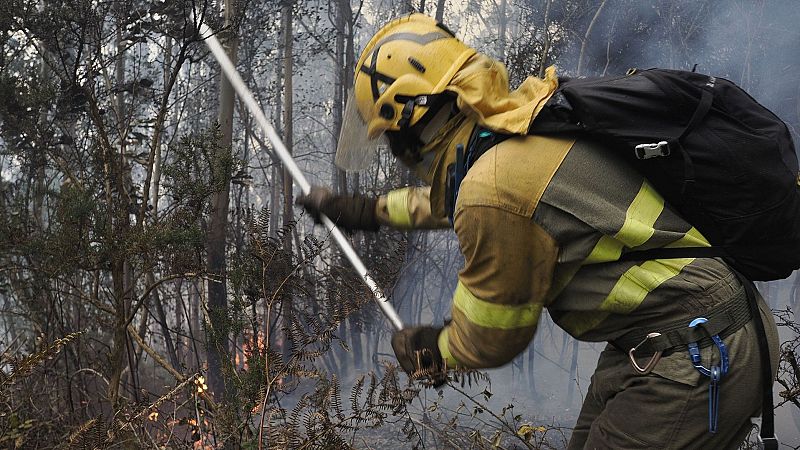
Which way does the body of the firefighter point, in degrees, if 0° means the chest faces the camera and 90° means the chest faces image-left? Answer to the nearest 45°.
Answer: approximately 90°

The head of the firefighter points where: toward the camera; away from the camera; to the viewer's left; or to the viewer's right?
to the viewer's left
